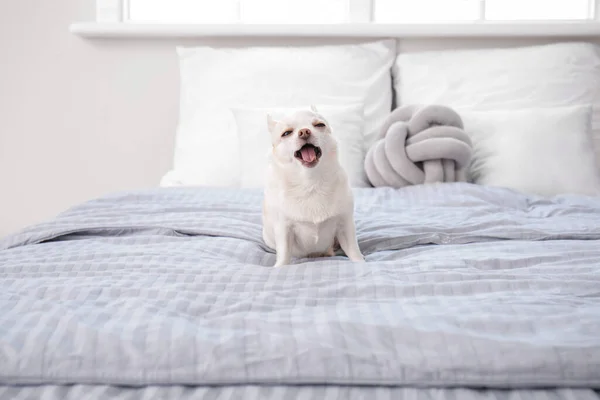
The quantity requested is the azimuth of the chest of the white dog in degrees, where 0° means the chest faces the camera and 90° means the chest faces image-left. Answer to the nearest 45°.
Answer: approximately 0°

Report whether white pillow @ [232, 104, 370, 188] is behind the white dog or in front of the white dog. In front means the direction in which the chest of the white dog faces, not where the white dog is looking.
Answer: behind

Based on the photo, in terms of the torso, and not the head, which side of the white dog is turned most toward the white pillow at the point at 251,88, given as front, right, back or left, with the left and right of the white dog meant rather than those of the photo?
back

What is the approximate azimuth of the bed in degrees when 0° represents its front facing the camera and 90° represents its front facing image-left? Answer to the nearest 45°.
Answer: approximately 0°

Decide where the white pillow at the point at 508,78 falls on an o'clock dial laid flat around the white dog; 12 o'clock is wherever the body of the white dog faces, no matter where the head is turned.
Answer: The white pillow is roughly at 7 o'clock from the white dog.

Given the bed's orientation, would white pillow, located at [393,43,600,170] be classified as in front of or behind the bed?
behind
